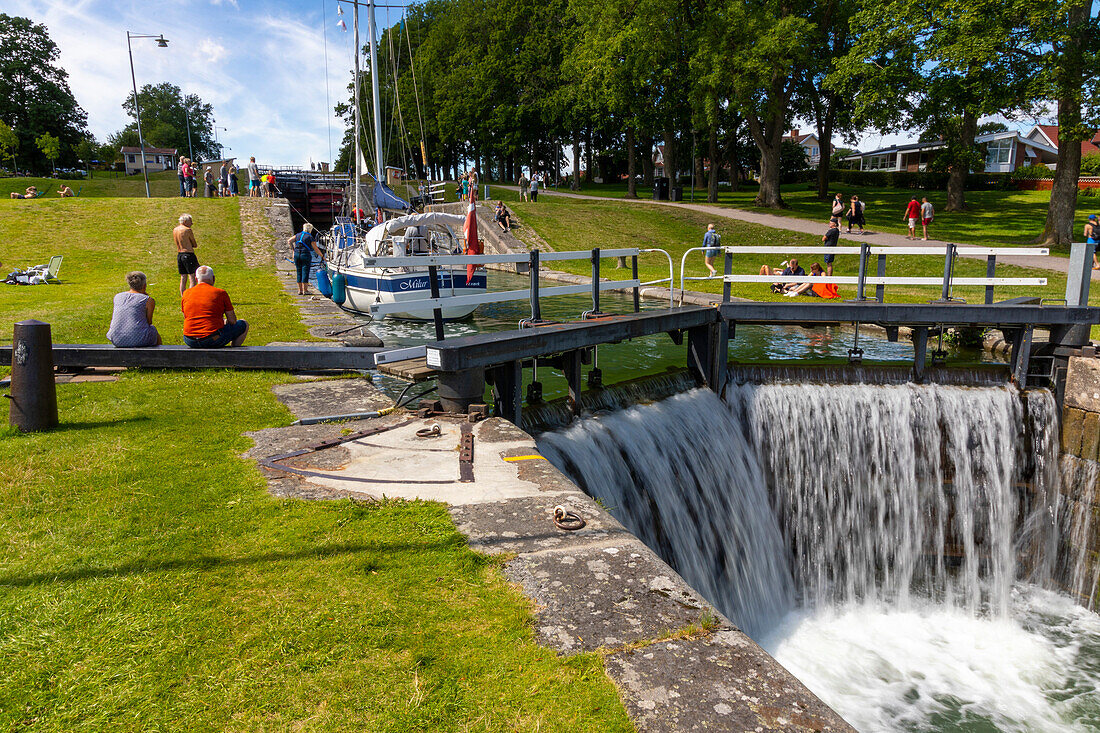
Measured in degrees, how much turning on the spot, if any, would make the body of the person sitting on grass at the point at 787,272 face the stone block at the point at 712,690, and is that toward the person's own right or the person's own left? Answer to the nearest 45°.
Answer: approximately 45° to the person's own left

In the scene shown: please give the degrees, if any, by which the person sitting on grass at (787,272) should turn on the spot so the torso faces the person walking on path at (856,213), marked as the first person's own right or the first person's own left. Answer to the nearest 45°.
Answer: approximately 135° to the first person's own right

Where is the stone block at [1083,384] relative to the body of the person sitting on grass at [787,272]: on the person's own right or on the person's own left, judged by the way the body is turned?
on the person's own left

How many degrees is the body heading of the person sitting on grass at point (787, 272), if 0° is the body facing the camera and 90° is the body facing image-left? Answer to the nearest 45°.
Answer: approximately 45°

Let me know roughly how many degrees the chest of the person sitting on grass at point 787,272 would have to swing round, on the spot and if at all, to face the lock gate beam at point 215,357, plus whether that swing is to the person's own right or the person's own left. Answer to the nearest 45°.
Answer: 0° — they already face it

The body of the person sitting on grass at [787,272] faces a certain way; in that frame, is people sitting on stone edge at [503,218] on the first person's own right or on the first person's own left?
on the first person's own right

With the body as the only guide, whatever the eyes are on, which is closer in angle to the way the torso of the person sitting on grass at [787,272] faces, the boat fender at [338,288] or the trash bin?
the boat fender

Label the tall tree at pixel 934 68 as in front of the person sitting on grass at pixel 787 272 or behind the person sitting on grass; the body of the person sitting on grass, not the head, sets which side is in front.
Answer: behind

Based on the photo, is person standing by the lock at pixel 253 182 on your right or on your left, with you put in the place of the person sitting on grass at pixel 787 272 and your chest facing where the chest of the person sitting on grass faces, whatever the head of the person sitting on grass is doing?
on your right

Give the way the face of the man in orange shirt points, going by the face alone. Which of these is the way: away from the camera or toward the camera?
away from the camera
